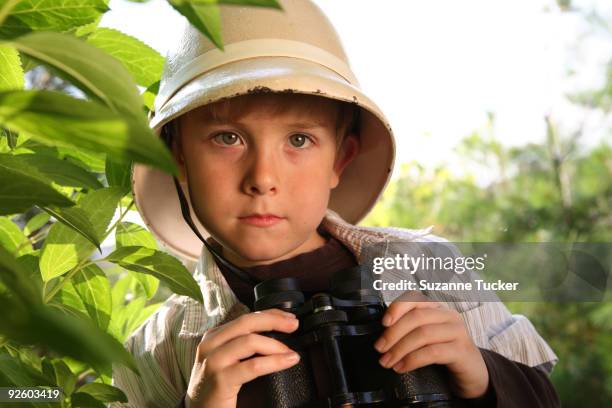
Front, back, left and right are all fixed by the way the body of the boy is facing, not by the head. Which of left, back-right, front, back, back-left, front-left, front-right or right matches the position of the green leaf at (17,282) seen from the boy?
front

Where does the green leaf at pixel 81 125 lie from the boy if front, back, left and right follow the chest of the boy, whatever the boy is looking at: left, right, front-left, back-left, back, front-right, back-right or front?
front

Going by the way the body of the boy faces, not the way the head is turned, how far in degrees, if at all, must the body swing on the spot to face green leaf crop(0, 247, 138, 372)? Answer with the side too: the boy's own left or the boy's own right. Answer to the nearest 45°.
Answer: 0° — they already face it

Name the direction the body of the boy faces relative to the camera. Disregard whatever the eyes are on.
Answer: toward the camera
